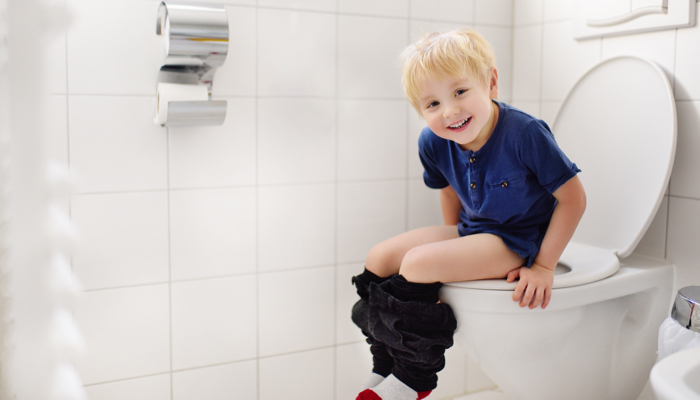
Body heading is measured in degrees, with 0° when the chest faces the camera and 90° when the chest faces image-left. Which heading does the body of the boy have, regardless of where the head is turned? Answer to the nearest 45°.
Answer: approximately 45°

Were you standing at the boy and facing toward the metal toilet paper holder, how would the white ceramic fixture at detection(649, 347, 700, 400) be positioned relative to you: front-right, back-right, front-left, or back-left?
back-left
